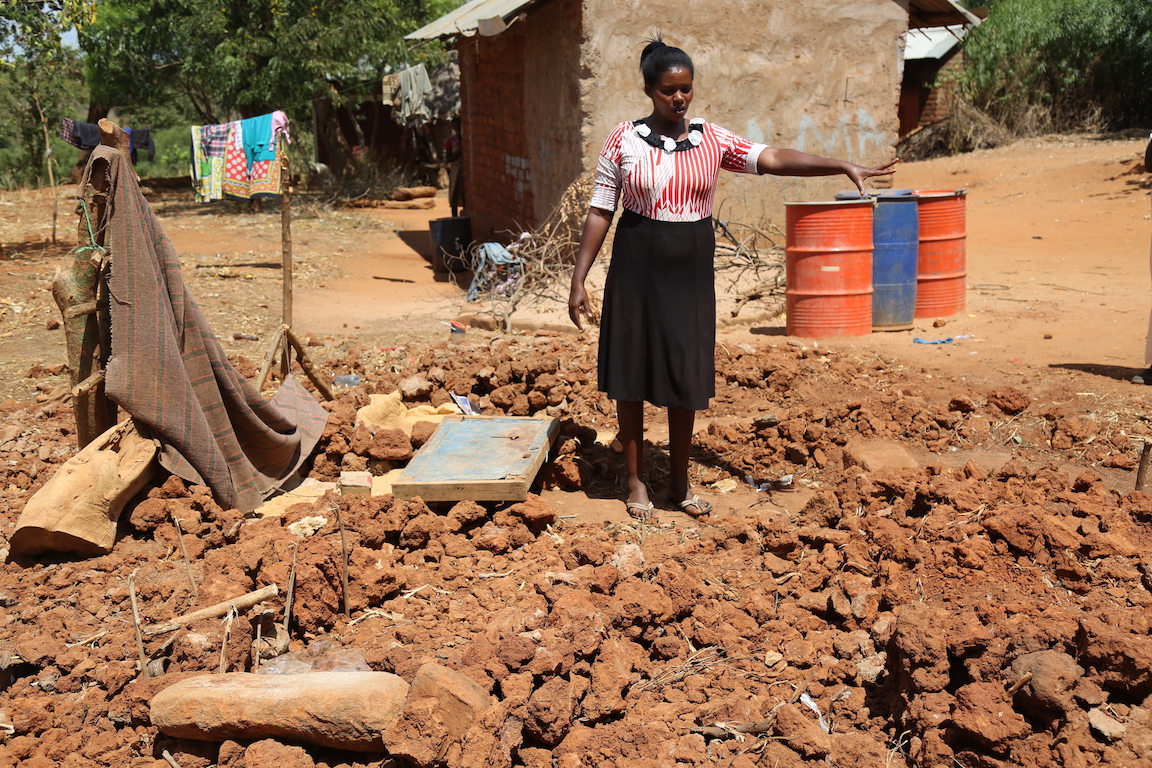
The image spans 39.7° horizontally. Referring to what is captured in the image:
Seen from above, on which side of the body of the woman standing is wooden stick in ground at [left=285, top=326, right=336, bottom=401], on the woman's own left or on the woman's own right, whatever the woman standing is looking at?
on the woman's own right

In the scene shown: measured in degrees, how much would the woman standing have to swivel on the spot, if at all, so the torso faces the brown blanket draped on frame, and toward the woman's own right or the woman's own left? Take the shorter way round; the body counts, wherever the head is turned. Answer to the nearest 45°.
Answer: approximately 90° to the woman's own right

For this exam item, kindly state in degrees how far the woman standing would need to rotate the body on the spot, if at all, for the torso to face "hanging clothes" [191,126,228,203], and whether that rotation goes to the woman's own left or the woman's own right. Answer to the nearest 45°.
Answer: approximately 135° to the woman's own right

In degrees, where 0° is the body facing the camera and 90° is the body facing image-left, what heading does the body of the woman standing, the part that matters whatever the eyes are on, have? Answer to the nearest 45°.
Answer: approximately 0°

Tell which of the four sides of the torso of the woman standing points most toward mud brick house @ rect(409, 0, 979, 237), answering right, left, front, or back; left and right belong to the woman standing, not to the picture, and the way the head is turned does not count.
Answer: back

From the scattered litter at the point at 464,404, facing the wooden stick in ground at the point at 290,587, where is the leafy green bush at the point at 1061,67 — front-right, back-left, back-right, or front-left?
back-left

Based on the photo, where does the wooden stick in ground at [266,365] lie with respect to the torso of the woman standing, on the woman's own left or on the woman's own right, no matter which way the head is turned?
on the woman's own right

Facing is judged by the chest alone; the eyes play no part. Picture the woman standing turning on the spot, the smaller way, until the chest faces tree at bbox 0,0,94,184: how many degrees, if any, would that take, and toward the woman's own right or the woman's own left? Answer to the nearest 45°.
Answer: approximately 135° to the woman's own right

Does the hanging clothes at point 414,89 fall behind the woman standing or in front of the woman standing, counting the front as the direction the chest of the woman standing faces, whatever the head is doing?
behind
